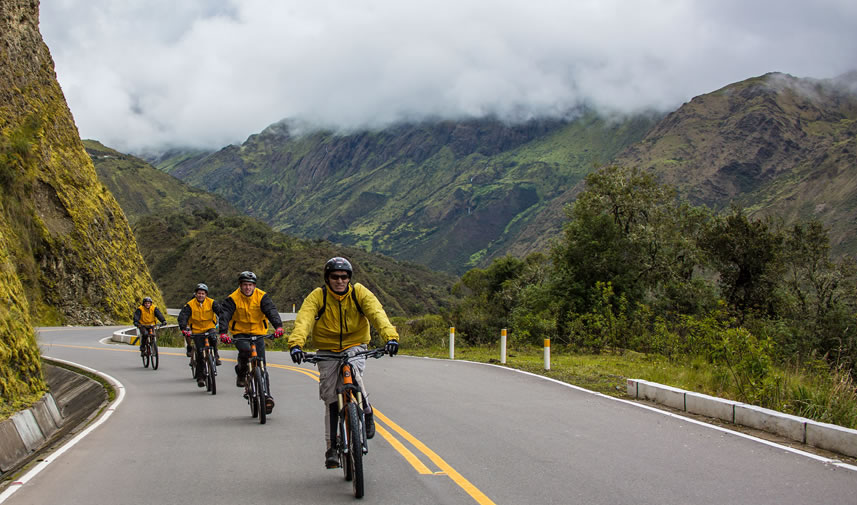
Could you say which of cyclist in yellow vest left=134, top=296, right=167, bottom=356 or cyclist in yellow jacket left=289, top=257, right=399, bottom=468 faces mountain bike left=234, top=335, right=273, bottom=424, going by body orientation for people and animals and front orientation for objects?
cyclist in yellow vest left=134, top=296, right=167, bottom=356

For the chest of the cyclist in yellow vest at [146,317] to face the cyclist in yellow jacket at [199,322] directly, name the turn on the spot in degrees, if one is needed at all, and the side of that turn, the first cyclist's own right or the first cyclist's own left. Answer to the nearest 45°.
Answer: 0° — they already face them

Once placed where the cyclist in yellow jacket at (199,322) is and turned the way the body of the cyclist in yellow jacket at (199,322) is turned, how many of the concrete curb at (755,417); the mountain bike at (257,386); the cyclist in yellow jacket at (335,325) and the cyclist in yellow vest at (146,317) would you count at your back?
1

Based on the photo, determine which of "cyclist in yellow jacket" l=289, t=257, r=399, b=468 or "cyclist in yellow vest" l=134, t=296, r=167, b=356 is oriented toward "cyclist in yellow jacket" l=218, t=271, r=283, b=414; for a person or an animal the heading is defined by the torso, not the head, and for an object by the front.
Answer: "cyclist in yellow vest" l=134, t=296, r=167, b=356

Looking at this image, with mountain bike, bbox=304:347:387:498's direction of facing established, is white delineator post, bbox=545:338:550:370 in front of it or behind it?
behind

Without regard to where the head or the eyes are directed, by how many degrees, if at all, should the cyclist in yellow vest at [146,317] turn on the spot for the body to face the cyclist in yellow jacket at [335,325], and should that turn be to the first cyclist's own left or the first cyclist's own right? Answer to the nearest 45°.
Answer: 0° — they already face them

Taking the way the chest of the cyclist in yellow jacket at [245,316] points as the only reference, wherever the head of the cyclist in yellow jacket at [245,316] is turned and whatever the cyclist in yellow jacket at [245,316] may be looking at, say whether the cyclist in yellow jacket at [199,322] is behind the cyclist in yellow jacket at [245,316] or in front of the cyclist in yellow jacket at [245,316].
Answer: behind

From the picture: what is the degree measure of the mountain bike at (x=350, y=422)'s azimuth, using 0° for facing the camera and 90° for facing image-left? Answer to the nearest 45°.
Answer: approximately 0°

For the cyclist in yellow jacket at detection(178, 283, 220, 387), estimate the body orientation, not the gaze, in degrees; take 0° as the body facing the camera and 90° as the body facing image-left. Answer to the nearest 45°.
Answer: approximately 0°

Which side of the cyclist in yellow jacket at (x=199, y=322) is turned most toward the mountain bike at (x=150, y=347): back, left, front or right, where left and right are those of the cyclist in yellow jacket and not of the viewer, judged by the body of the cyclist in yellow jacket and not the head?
back
